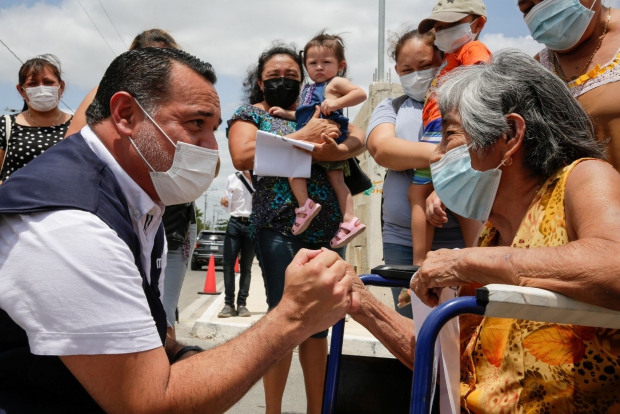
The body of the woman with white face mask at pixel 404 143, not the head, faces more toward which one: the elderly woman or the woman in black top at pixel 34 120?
the elderly woman

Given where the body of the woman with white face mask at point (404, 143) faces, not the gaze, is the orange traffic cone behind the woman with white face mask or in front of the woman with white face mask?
behind

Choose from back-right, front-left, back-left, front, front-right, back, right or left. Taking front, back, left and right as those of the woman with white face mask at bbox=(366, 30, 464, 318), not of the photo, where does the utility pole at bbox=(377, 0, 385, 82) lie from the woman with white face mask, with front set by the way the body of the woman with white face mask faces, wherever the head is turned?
back

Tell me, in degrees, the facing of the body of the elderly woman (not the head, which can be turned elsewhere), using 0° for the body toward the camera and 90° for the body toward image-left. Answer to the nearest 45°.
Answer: approximately 90°

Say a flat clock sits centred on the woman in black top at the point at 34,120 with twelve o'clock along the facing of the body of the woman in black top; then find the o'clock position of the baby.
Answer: The baby is roughly at 10 o'clock from the woman in black top.

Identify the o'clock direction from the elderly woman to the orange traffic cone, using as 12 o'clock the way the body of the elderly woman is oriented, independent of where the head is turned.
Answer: The orange traffic cone is roughly at 2 o'clock from the elderly woman.

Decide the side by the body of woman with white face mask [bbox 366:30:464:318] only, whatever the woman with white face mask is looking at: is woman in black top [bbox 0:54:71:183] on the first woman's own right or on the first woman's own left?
on the first woman's own right

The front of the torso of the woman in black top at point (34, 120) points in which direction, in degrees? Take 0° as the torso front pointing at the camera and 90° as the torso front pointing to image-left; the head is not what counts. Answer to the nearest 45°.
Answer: approximately 0°

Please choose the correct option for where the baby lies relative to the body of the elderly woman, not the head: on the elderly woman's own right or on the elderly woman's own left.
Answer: on the elderly woman's own right
